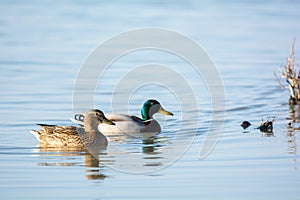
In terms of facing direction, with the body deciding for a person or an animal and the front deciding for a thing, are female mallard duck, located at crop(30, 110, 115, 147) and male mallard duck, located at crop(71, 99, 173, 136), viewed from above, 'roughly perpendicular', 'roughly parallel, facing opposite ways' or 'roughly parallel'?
roughly parallel

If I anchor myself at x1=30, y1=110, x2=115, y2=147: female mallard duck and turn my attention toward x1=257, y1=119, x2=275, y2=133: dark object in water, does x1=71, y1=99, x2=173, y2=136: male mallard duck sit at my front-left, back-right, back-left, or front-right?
front-left

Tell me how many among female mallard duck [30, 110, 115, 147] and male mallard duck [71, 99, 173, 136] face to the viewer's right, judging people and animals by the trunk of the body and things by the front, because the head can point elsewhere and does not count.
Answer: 2

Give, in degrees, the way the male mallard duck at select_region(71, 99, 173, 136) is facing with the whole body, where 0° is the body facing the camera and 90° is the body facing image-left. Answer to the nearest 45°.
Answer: approximately 270°

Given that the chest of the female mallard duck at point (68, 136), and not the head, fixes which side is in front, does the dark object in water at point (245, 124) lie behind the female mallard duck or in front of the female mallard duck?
in front

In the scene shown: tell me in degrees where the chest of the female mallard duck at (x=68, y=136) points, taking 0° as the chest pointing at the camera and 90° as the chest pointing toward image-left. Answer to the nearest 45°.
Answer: approximately 270°

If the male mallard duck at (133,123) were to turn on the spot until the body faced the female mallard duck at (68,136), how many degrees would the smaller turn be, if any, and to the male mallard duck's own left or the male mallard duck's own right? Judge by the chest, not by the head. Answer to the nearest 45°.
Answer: approximately 135° to the male mallard duck's own right

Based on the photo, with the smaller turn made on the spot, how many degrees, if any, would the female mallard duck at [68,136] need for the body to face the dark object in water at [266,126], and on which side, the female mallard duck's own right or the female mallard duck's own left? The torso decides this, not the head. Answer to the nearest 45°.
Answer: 0° — it already faces it

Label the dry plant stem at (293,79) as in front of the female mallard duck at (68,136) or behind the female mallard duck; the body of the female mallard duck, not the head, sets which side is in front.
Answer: in front
